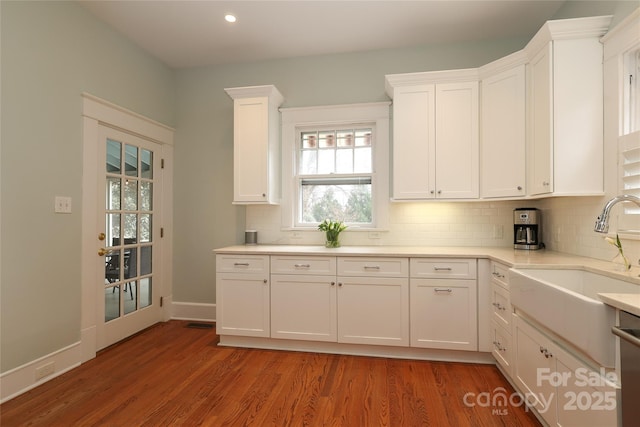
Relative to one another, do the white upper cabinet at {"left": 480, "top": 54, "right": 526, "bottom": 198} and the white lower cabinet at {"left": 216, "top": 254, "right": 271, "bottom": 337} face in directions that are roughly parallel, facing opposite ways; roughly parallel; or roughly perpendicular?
roughly perpendicular

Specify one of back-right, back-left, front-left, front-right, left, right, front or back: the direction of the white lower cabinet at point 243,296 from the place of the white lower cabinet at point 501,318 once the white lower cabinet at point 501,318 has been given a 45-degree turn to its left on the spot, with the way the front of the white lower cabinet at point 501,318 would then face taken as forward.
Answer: front-right

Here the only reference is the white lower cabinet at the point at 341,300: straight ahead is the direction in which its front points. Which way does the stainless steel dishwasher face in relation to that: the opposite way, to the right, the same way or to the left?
to the right

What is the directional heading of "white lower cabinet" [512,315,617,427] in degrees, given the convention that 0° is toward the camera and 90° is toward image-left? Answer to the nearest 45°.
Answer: approximately 45°

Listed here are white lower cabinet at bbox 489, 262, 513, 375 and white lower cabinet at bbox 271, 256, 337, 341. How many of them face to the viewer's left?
1

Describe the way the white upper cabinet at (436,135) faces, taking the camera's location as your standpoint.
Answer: facing the viewer

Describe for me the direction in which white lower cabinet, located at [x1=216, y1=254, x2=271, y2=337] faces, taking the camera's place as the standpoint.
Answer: facing the viewer

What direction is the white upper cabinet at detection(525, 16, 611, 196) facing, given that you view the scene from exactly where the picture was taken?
facing to the left of the viewer

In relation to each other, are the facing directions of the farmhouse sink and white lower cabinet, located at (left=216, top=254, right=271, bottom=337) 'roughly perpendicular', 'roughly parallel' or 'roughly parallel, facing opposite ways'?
roughly perpendicular

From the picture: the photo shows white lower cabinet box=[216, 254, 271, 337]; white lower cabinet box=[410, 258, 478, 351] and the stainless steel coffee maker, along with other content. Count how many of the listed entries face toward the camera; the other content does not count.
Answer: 3

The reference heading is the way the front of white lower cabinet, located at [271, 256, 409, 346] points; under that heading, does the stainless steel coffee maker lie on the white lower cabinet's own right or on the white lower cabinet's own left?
on the white lower cabinet's own left
